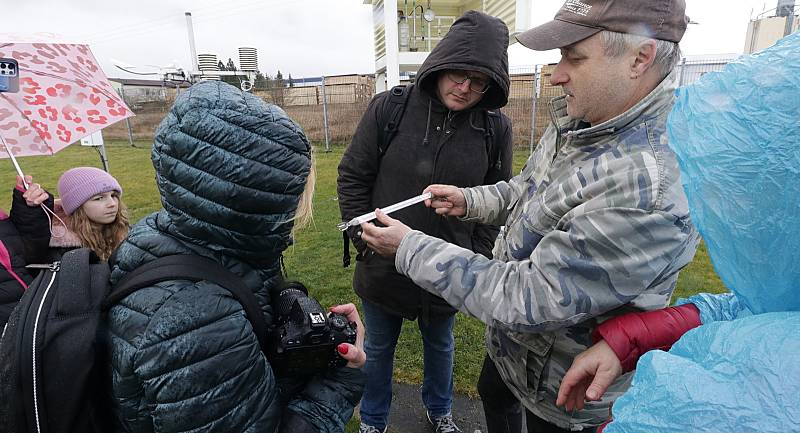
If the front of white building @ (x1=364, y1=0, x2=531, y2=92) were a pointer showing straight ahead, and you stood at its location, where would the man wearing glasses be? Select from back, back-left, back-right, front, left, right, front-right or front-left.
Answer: front

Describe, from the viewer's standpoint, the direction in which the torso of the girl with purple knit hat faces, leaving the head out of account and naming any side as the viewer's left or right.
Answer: facing the viewer and to the right of the viewer

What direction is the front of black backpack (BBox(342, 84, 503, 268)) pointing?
away from the camera

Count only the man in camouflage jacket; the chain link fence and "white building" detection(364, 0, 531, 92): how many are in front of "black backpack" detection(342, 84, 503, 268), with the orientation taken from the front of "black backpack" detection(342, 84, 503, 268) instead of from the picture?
2

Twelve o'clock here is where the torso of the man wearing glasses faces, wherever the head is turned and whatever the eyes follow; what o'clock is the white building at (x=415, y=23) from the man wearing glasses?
The white building is roughly at 6 o'clock from the man wearing glasses.

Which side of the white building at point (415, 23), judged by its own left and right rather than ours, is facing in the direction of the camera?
front

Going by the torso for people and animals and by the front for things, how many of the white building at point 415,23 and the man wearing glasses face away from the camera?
0

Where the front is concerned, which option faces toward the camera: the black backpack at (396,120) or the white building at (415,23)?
the white building

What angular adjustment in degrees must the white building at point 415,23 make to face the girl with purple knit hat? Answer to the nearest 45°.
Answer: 0° — it already faces them

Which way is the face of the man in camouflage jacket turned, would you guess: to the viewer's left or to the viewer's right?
to the viewer's left

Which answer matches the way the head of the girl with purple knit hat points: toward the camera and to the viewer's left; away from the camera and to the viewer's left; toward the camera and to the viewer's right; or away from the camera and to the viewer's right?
toward the camera and to the viewer's right

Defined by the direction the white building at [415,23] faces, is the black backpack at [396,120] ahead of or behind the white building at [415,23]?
ahead

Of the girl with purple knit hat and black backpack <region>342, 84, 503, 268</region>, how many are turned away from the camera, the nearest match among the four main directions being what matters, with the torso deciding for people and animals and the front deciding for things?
1

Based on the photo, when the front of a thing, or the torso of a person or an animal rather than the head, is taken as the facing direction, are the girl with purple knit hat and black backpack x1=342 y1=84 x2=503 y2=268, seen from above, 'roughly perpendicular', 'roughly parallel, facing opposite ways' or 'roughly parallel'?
roughly perpendicular

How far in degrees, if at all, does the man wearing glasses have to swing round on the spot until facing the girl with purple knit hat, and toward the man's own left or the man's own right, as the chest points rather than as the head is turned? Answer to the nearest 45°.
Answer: approximately 90° to the man's own right

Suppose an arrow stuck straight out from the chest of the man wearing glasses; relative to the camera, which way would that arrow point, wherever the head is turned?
toward the camera

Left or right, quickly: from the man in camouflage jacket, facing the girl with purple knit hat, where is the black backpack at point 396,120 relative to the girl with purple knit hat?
right
